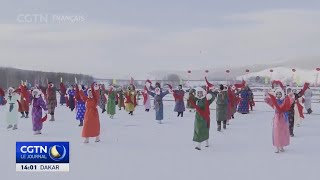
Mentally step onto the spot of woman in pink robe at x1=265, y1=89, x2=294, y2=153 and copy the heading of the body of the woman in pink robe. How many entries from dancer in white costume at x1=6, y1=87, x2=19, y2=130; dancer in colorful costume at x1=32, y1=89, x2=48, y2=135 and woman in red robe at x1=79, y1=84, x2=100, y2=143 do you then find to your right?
3

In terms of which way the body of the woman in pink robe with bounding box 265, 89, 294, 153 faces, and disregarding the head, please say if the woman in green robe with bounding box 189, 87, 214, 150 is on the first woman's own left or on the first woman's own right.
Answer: on the first woman's own right

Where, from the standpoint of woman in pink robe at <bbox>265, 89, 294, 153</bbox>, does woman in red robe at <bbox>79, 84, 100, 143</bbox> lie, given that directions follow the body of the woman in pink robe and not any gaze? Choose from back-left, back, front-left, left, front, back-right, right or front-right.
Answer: right

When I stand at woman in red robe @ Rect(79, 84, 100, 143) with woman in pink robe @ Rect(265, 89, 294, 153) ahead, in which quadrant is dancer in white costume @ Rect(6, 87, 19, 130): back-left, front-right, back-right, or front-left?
back-left

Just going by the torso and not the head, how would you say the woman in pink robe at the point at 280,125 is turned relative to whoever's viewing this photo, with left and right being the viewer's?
facing the viewer

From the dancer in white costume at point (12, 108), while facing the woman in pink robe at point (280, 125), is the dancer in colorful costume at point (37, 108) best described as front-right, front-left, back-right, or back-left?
front-right

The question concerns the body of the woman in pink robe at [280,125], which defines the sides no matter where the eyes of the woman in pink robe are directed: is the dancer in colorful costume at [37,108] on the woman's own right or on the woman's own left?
on the woman's own right

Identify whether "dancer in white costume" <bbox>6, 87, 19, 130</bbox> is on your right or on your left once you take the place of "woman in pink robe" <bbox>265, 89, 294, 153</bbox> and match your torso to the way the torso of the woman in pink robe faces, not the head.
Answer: on your right
